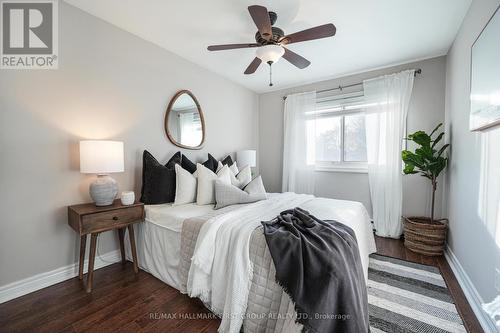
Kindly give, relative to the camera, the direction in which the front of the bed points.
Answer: facing the viewer and to the right of the viewer

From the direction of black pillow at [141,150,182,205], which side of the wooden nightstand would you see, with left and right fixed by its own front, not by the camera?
left

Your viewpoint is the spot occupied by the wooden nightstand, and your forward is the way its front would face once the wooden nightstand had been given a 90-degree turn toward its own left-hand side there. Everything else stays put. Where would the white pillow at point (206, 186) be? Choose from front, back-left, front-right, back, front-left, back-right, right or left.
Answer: front-right

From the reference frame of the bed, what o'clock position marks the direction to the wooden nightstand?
The wooden nightstand is roughly at 5 o'clock from the bed.

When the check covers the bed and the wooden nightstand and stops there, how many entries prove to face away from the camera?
0

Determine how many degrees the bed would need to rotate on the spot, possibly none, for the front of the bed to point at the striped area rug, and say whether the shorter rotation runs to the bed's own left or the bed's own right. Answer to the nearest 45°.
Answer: approximately 45° to the bed's own left

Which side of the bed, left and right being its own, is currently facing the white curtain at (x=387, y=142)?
left

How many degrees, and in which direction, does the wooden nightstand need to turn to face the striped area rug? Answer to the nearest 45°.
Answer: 0° — it already faces it

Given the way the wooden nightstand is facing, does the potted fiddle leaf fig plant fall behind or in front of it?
in front

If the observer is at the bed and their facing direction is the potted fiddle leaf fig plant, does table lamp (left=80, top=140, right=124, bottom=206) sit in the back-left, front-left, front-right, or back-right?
back-left

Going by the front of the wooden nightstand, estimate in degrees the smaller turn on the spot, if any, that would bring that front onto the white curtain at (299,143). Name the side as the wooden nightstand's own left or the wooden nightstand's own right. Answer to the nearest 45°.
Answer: approximately 45° to the wooden nightstand's own left

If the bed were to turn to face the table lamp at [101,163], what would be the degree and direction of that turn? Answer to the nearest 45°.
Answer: approximately 135° to its right

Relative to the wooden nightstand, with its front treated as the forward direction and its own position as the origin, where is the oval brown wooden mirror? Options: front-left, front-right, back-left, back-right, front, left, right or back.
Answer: left
